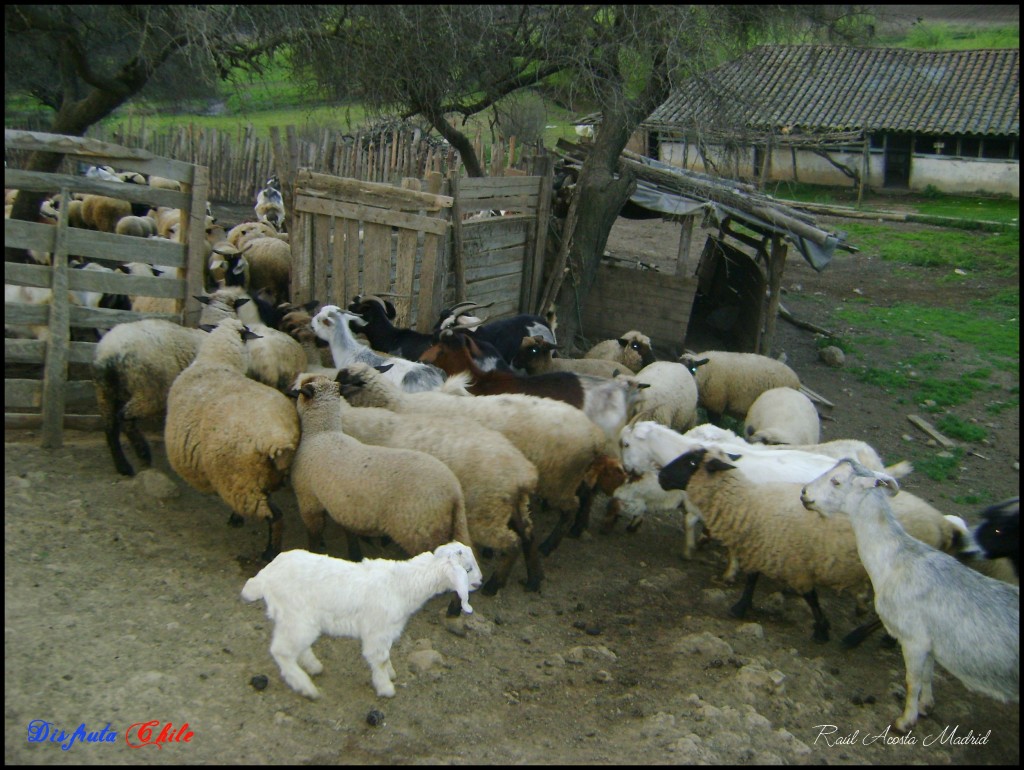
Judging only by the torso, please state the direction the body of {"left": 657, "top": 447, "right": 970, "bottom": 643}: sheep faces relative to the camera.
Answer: to the viewer's left

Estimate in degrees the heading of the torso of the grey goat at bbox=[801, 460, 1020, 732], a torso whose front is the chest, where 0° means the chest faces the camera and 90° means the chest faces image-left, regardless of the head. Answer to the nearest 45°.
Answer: approximately 90°

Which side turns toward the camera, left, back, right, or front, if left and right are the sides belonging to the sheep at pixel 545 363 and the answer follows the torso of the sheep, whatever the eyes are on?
left

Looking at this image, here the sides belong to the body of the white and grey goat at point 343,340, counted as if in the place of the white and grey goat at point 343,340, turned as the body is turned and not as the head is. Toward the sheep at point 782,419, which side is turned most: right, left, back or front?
back

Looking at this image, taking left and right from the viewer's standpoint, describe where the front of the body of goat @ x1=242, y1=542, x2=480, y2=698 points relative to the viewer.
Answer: facing to the right of the viewer

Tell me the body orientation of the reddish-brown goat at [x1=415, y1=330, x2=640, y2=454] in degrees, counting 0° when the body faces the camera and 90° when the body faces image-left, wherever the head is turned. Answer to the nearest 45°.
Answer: approximately 90°

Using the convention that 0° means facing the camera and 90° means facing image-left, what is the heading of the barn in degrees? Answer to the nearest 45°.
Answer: approximately 0°

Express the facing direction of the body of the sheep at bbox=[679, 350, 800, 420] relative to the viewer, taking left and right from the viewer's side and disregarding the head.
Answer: facing to the left of the viewer
